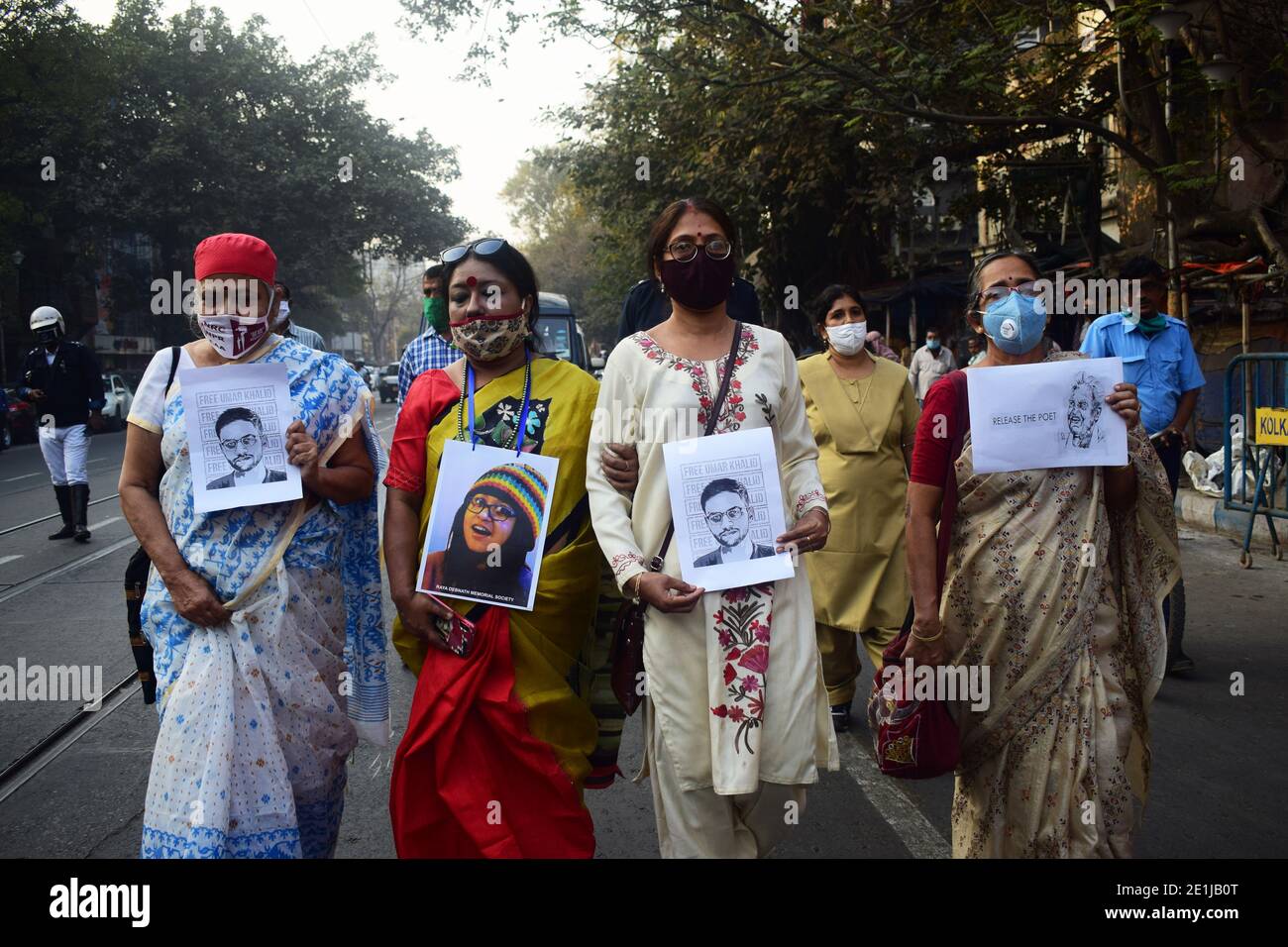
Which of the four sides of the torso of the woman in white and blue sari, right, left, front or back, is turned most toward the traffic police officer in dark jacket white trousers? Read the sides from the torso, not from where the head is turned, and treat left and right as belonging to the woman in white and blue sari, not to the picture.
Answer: back

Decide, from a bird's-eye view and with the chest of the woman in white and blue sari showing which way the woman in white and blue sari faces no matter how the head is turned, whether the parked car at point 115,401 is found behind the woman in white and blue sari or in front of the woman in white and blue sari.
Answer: behind

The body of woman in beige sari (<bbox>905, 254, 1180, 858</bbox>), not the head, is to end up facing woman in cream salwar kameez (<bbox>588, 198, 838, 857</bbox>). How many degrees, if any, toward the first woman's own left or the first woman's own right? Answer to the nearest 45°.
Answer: approximately 45° to the first woman's own right

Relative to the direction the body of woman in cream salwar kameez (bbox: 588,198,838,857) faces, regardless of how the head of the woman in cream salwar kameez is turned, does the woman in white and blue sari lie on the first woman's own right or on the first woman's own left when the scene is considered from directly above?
on the first woman's own right

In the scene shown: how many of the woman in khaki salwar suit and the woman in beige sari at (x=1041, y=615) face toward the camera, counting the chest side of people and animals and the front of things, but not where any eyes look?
2

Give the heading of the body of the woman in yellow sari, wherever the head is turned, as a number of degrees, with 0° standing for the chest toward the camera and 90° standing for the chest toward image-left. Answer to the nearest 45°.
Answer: approximately 0°

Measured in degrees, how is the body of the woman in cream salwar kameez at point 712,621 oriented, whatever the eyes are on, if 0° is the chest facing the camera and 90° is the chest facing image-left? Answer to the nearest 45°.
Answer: approximately 0°

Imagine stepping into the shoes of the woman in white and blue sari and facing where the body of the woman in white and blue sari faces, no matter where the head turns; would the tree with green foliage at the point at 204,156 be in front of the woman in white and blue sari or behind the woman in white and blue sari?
behind

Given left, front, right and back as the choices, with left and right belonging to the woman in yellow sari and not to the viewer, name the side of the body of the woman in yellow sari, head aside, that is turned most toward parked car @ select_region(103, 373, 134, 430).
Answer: back

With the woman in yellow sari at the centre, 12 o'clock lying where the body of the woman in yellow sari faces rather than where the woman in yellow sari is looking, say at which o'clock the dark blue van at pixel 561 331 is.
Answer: The dark blue van is roughly at 6 o'clock from the woman in yellow sari.

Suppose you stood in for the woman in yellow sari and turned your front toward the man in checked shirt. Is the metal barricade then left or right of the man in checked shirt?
right

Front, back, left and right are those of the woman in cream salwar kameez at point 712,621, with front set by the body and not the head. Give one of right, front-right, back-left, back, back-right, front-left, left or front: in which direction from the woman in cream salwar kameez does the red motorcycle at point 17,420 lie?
back-right
